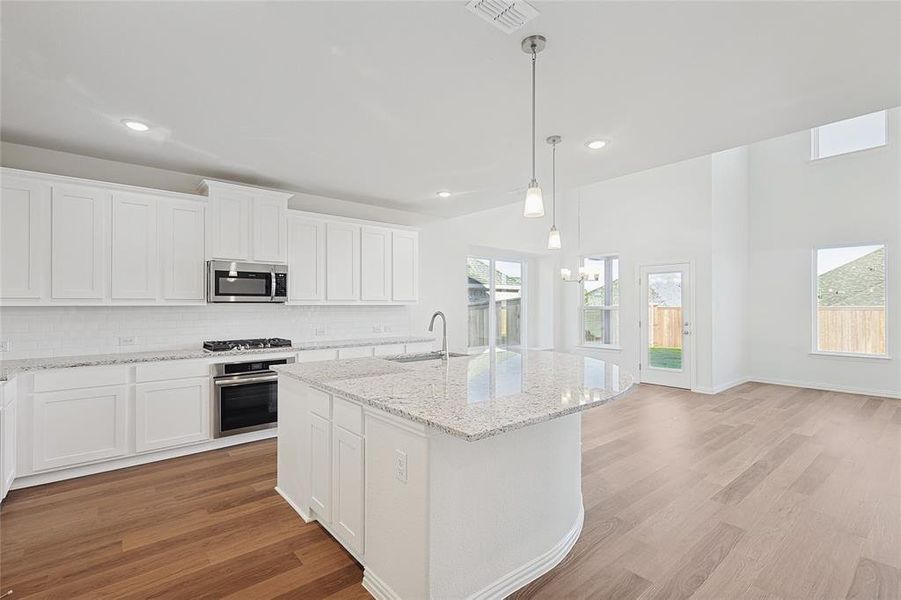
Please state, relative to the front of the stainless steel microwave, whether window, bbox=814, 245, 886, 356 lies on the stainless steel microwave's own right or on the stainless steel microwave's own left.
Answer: on the stainless steel microwave's own left

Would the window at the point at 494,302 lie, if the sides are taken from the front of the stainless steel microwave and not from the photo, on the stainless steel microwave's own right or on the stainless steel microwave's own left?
on the stainless steel microwave's own left

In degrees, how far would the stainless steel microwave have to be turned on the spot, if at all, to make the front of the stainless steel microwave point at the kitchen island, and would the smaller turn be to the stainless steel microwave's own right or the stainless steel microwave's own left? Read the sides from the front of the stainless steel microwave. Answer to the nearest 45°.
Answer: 0° — it already faces it

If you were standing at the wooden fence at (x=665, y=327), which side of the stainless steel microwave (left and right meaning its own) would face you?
left

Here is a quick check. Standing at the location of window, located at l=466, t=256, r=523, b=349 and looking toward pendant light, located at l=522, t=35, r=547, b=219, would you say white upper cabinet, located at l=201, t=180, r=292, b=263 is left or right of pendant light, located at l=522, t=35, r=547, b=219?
right

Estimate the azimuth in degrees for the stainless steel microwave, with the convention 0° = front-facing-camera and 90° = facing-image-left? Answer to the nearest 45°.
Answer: approximately 0°
